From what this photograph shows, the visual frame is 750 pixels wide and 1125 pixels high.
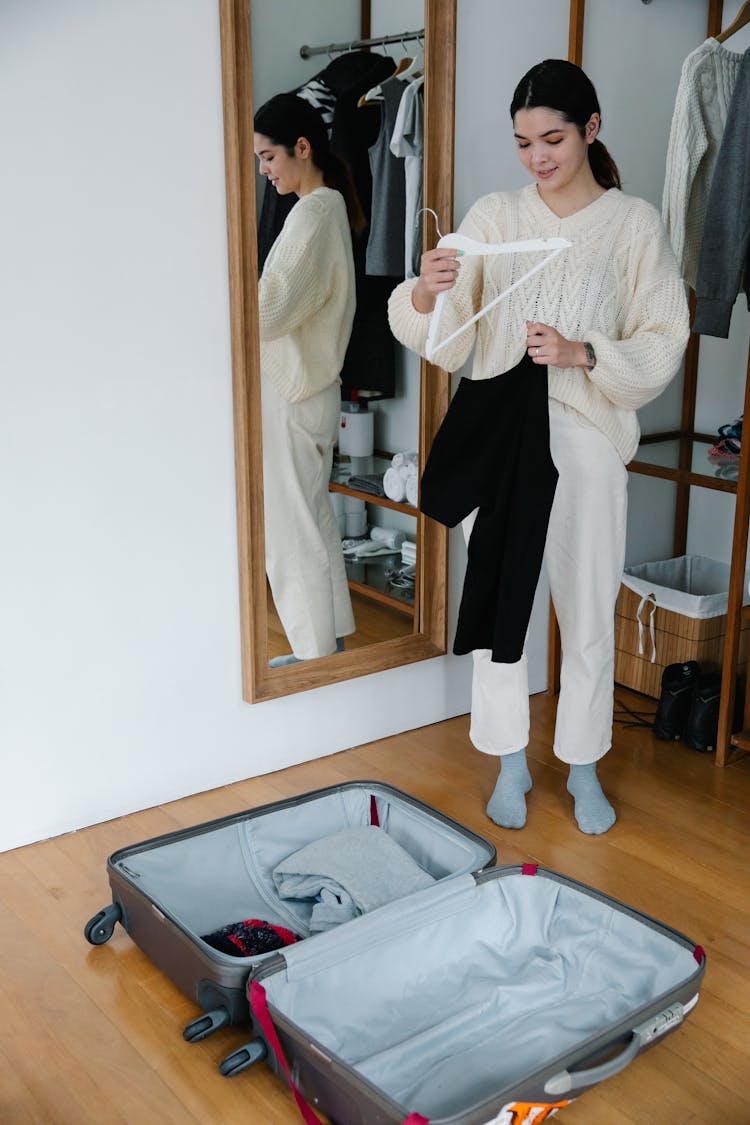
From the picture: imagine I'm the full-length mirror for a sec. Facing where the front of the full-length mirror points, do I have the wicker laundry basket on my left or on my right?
on my left

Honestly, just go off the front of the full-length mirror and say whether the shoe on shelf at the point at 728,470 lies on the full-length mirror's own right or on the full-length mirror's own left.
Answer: on the full-length mirror's own left

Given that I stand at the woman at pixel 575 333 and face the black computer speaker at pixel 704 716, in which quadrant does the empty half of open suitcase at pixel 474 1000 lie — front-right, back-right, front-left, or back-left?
back-right

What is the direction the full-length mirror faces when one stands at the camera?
facing the viewer and to the right of the viewer

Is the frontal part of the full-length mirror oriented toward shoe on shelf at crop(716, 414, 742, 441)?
no

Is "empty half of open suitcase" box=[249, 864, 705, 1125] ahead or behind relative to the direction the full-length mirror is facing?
ahead

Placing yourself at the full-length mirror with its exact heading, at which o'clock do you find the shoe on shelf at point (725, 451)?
The shoe on shelf is roughly at 10 o'clock from the full-length mirror.
